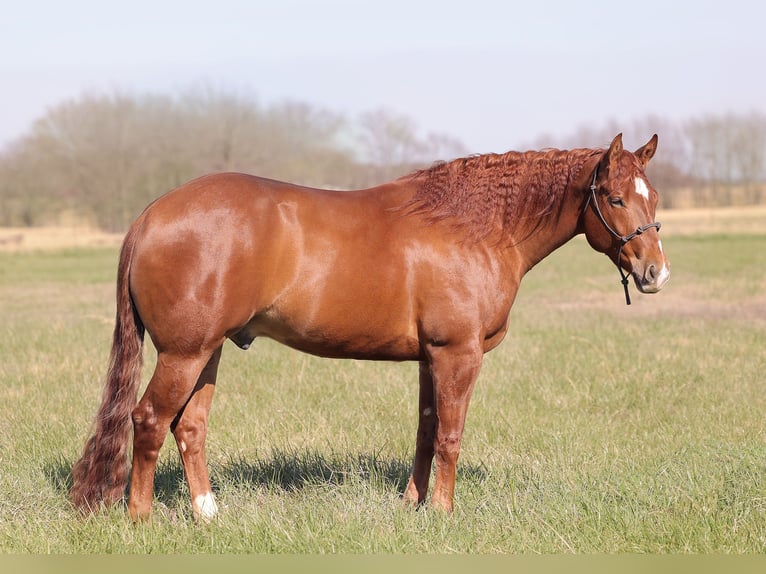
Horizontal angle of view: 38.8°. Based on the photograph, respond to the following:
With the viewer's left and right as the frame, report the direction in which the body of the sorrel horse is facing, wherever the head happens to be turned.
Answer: facing to the right of the viewer
